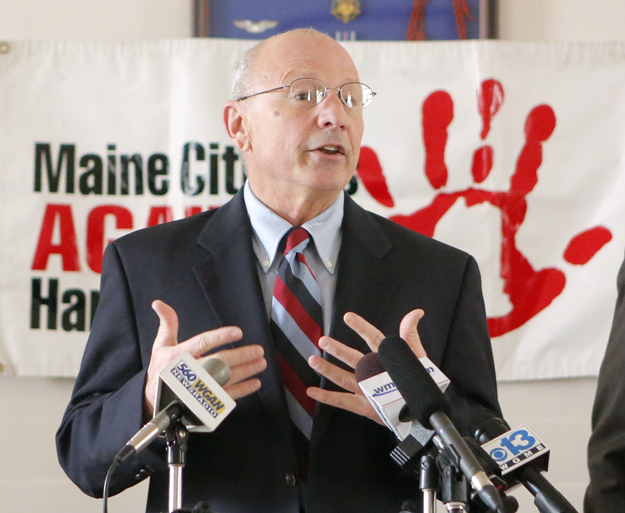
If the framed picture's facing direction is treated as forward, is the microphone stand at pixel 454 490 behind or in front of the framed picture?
in front

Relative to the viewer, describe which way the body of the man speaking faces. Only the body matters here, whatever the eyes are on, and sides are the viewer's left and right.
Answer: facing the viewer

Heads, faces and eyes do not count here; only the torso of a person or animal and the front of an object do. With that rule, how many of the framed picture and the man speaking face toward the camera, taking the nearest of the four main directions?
2

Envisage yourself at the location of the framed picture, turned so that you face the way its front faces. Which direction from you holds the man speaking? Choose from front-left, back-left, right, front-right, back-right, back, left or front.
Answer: front

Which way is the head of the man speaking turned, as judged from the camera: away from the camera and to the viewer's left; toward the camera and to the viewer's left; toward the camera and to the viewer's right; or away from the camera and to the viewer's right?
toward the camera and to the viewer's right

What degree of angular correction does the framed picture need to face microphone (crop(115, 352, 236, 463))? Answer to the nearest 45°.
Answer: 0° — it already faces it

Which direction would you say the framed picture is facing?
toward the camera

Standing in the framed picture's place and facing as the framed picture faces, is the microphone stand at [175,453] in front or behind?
in front

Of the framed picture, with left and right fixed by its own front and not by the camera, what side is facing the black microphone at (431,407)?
front

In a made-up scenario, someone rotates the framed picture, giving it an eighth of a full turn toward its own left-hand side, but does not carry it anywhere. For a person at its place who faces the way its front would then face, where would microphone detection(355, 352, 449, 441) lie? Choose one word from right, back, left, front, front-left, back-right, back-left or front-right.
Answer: front-right

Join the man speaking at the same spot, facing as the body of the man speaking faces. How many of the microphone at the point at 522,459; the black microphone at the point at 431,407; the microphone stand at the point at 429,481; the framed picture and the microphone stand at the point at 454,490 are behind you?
1
